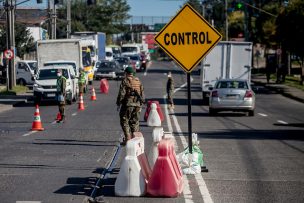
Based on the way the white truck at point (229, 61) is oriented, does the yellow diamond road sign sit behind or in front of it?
behind

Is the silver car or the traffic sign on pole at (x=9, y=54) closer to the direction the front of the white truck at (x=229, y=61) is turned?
the traffic sign on pole

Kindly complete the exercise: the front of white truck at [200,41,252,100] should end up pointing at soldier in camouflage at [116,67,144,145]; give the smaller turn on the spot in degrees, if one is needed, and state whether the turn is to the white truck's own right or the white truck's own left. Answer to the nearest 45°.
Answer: approximately 180°

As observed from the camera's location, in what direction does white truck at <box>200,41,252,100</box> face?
facing away from the viewer

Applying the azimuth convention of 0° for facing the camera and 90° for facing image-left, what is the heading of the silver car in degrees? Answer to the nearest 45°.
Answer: approximately 180°

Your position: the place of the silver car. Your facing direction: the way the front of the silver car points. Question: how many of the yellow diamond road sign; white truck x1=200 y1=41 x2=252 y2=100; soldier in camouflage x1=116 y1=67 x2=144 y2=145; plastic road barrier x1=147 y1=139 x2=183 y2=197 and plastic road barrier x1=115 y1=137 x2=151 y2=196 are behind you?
4

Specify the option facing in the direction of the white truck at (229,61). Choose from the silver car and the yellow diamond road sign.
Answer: the silver car

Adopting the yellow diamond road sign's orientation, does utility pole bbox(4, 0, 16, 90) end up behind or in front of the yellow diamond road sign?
behind

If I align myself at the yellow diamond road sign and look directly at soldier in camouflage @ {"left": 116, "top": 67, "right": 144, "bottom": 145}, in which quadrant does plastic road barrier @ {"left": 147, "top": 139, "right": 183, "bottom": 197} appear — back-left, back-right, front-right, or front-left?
back-left

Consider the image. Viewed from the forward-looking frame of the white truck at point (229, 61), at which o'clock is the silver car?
The silver car is roughly at 6 o'clock from the white truck.

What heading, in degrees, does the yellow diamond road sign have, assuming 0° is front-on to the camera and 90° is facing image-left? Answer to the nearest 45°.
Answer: approximately 0°
